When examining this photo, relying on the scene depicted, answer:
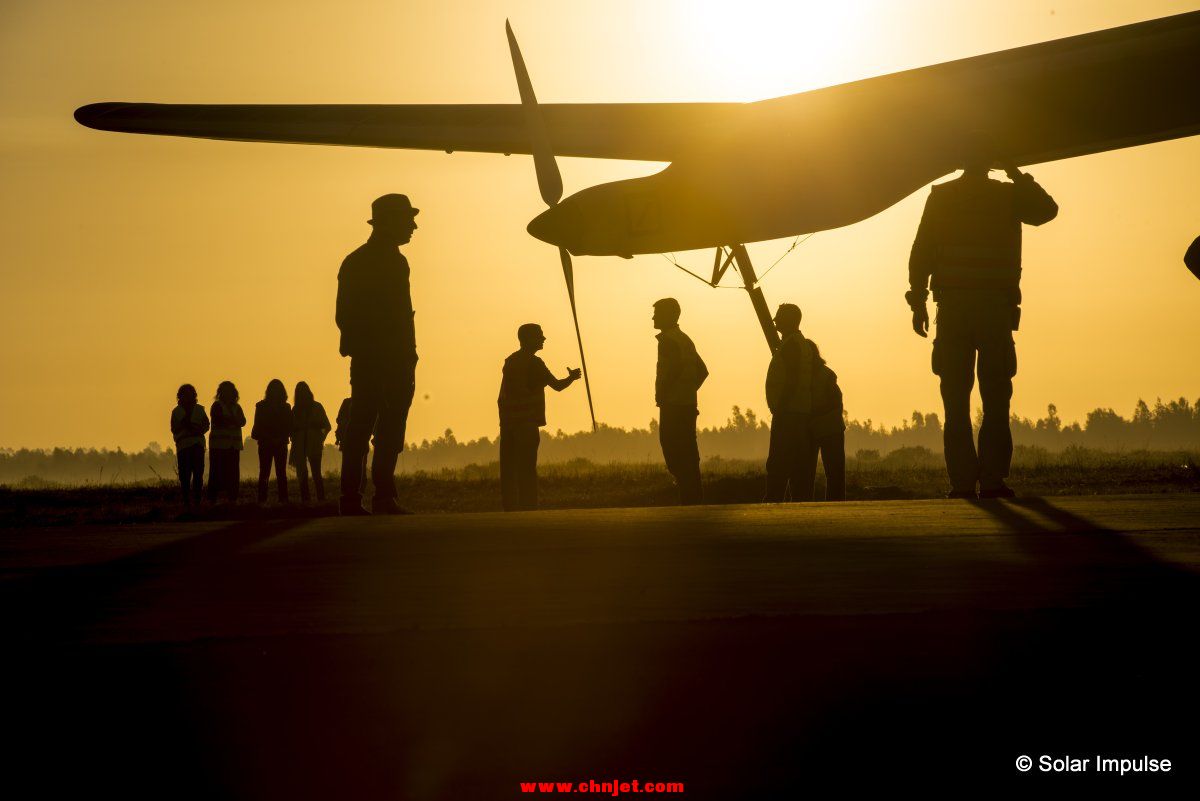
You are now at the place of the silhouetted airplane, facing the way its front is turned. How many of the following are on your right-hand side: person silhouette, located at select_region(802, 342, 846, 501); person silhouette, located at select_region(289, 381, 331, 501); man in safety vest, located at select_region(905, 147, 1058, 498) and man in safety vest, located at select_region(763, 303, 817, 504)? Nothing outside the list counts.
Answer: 1

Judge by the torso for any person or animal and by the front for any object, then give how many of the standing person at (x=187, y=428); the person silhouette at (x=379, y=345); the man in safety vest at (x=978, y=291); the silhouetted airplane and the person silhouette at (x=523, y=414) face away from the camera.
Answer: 1

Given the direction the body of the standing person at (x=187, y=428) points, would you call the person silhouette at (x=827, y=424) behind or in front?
in front

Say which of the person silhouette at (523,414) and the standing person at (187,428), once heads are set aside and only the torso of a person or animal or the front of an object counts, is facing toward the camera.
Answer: the standing person

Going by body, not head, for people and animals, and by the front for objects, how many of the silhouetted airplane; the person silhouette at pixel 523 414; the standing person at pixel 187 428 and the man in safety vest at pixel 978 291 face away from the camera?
1

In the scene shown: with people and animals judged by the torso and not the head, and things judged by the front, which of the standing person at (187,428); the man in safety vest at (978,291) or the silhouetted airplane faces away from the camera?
the man in safety vest

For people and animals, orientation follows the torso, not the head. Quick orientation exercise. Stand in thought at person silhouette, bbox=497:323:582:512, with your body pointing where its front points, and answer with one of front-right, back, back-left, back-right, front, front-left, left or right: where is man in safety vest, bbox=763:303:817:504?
front-right

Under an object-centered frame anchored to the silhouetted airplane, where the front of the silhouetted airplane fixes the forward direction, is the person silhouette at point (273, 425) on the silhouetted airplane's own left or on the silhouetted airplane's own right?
on the silhouetted airplane's own right

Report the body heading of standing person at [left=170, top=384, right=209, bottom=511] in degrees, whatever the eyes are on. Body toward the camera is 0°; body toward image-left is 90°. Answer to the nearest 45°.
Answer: approximately 0°

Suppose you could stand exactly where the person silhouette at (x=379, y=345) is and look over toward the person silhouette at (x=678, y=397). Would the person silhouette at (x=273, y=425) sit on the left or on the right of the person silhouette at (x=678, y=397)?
left

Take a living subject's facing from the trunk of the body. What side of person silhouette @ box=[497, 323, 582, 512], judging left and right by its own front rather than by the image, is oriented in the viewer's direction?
right

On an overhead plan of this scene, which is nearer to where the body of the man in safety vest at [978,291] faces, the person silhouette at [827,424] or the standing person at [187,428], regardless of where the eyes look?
the person silhouette

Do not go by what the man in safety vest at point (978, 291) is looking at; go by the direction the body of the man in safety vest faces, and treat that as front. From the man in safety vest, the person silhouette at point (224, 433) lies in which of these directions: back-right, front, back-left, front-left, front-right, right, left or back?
front-left

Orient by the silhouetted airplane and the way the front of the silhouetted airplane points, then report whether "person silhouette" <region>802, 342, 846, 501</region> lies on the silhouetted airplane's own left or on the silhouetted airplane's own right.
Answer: on the silhouetted airplane's own left

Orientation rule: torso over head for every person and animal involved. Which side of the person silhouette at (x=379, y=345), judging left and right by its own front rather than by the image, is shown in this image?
right
